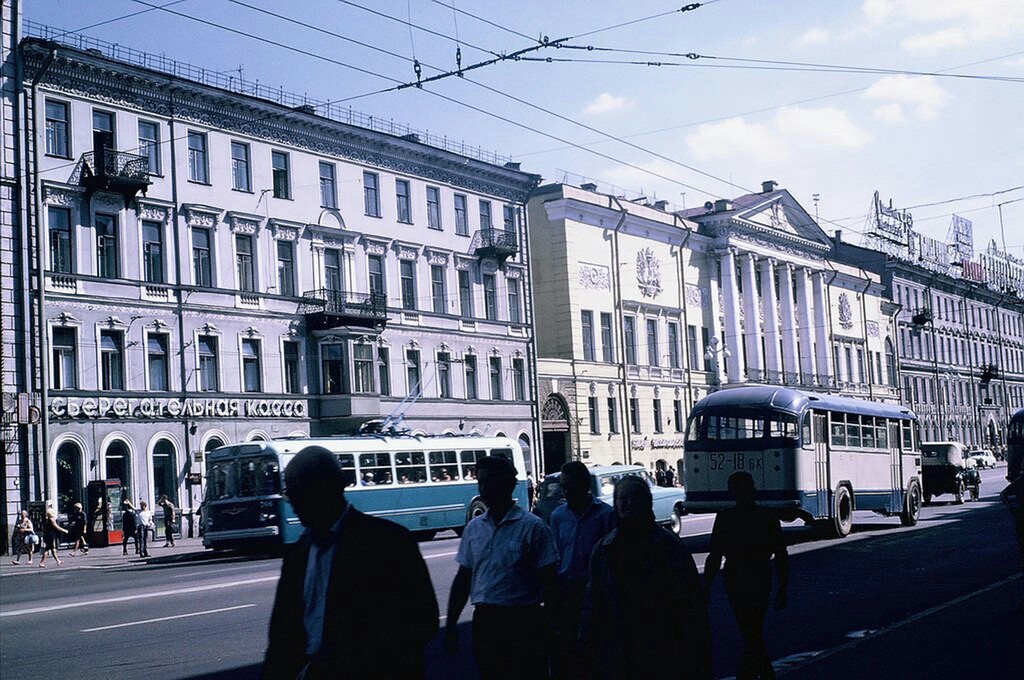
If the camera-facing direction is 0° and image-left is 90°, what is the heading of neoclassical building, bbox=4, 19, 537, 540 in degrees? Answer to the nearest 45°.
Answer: approximately 315°

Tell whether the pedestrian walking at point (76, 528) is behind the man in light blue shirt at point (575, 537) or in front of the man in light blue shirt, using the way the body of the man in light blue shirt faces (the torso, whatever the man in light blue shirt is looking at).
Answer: behind

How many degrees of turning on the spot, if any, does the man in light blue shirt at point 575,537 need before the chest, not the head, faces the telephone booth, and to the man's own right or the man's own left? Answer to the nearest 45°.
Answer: approximately 135° to the man's own right

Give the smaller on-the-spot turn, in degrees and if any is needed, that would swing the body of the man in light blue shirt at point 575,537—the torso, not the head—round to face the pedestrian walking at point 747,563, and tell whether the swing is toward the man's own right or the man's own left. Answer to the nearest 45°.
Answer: approximately 135° to the man's own left

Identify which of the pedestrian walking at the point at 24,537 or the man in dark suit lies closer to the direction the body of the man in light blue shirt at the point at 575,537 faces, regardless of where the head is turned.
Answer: the man in dark suit
